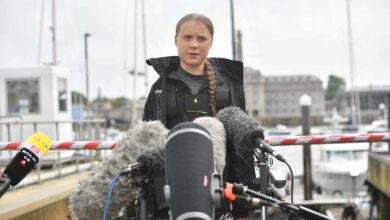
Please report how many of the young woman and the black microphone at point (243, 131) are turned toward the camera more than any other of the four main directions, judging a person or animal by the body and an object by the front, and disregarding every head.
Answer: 1

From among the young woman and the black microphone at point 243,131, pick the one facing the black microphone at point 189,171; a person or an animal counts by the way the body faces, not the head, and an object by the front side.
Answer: the young woman

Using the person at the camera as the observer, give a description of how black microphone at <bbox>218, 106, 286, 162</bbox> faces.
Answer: facing away from the viewer and to the left of the viewer

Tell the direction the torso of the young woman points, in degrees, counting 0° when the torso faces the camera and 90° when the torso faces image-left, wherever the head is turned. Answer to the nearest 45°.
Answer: approximately 0°

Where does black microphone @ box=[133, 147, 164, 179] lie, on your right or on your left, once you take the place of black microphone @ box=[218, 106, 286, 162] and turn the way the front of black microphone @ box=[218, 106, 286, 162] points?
on your left

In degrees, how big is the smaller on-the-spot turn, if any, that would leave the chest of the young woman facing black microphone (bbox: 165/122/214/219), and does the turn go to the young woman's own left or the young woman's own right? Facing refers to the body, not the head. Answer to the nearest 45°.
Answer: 0° — they already face it

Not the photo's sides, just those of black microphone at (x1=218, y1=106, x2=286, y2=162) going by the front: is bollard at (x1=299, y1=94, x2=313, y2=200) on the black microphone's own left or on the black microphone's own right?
on the black microphone's own right
